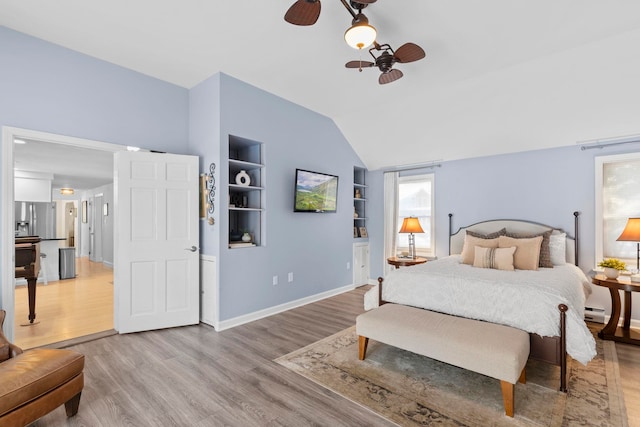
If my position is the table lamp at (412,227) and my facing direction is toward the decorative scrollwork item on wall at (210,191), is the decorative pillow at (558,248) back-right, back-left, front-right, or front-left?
back-left

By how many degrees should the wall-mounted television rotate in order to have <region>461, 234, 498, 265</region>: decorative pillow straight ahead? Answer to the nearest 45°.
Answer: approximately 45° to its left

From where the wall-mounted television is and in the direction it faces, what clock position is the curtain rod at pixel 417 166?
The curtain rod is roughly at 10 o'clock from the wall-mounted television.

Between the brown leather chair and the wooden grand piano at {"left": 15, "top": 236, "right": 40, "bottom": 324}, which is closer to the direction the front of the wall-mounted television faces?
the brown leather chair

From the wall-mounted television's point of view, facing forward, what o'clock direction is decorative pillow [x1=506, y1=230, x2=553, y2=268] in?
The decorative pillow is roughly at 11 o'clock from the wall-mounted television.

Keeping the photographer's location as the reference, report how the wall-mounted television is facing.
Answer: facing the viewer and to the right of the viewer

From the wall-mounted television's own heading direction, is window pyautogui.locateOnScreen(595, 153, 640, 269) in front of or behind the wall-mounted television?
in front

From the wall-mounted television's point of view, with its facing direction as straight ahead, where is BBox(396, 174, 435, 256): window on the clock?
The window is roughly at 10 o'clock from the wall-mounted television.

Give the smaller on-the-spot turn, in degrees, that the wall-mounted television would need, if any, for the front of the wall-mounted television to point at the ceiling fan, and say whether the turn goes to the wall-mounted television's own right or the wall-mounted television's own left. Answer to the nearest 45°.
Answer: approximately 45° to the wall-mounted television's own right

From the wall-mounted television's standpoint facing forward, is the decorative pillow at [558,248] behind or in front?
in front

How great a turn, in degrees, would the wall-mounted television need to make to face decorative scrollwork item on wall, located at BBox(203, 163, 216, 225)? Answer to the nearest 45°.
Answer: approximately 90° to its right

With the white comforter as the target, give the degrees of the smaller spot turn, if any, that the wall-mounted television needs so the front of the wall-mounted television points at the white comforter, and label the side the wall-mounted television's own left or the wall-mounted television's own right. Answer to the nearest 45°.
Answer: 0° — it already faces it

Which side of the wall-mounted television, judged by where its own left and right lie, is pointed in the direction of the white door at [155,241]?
right

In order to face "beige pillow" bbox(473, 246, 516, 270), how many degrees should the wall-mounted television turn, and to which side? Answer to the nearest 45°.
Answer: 0° — it already faces it

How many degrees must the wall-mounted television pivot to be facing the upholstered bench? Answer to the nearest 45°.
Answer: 0° — it already faces it

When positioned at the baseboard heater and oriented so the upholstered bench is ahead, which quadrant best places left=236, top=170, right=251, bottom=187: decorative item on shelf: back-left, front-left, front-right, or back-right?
front-right

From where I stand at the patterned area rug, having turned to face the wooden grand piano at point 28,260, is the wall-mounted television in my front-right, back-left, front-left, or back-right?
front-right
